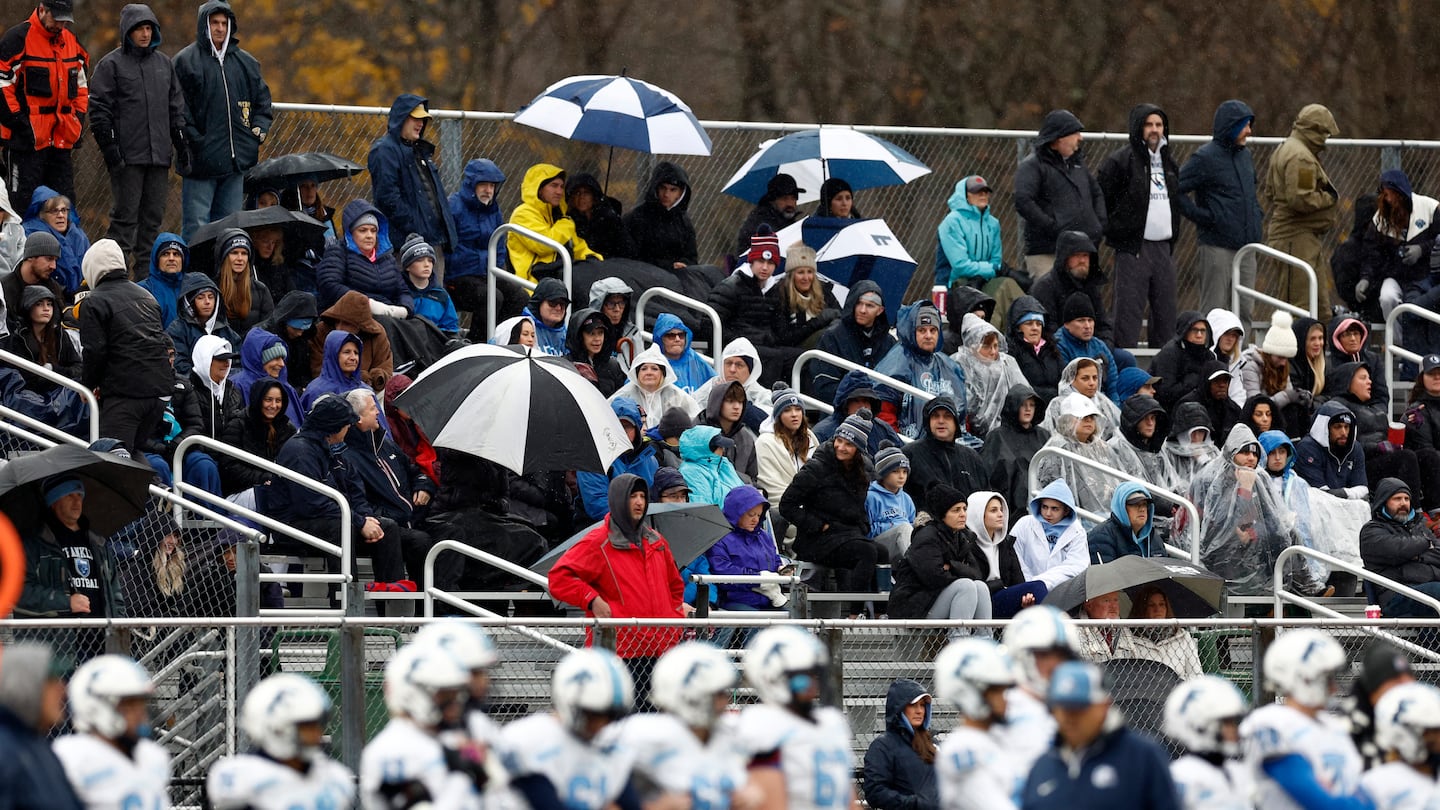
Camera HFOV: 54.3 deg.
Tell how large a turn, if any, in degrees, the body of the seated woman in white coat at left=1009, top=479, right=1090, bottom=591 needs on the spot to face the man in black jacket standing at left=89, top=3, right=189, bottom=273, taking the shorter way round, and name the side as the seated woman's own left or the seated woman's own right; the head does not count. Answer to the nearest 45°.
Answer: approximately 90° to the seated woman's own right

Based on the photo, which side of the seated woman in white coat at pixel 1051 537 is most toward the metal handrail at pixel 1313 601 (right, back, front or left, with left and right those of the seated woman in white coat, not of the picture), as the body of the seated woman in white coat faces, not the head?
left

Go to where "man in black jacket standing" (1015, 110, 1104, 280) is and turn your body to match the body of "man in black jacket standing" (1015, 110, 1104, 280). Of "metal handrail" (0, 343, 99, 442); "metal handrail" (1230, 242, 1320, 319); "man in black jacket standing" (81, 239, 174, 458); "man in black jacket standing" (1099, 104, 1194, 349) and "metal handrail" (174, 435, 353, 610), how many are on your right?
3

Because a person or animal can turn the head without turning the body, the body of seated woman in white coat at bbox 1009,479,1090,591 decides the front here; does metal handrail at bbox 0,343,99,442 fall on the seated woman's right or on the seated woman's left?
on the seated woman's right

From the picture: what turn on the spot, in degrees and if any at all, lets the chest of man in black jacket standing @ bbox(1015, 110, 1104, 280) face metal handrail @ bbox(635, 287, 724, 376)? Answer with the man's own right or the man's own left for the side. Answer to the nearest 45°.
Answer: approximately 90° to the man's own right

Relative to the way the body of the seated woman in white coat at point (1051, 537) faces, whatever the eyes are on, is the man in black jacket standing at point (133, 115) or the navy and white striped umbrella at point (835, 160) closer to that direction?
the man in black jacket standing

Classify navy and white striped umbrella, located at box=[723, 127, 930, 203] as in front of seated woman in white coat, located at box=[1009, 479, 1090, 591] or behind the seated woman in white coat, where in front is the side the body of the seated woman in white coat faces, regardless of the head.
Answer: behind

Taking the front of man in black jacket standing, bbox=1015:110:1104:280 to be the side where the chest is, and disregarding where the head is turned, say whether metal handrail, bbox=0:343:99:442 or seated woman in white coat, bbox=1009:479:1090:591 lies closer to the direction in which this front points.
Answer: the seated woman in white coat

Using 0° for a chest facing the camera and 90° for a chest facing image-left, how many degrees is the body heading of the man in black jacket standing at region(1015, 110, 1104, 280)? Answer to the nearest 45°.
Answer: approximately 315°

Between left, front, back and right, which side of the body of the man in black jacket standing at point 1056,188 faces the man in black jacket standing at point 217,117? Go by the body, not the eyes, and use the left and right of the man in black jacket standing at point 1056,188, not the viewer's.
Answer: right
